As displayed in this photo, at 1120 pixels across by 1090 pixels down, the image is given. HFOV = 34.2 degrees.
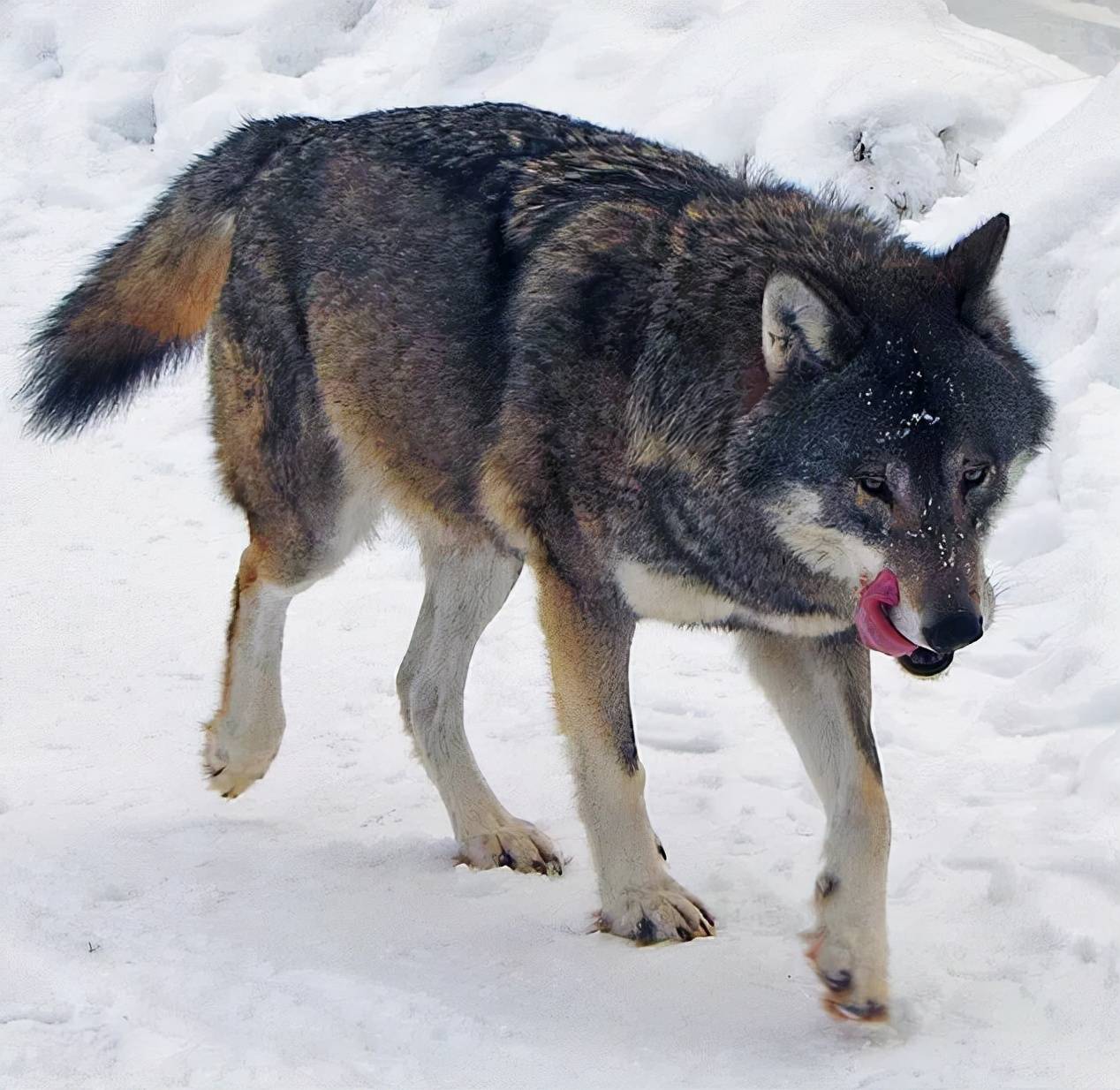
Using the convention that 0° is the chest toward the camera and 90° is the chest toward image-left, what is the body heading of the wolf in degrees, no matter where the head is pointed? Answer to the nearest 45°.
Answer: approximately 315°
